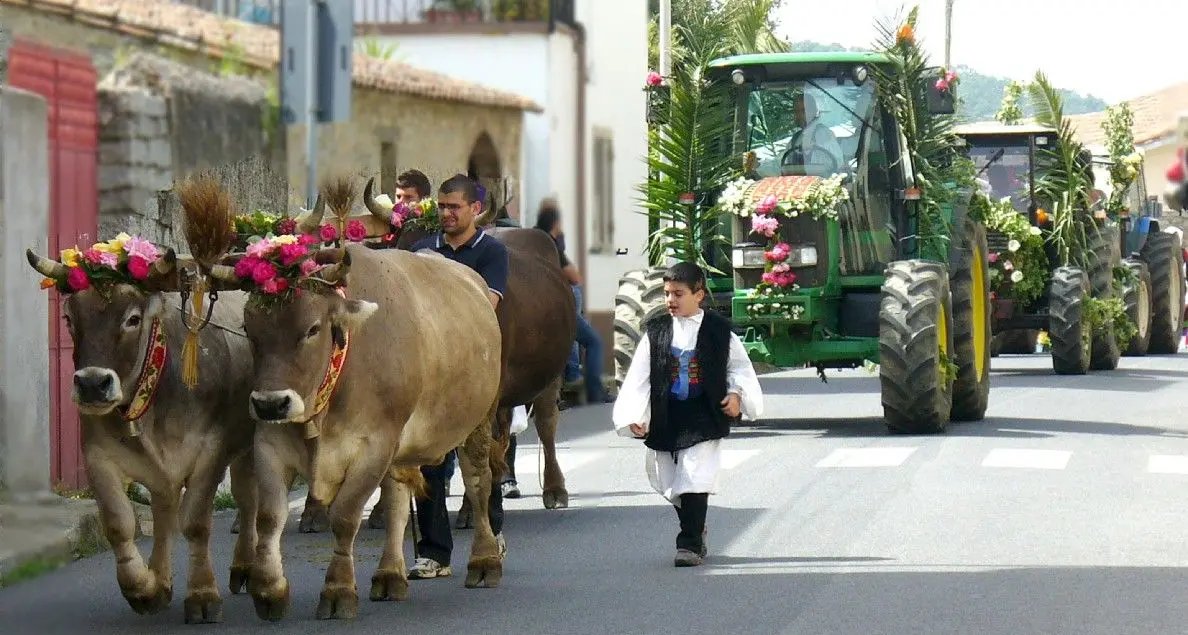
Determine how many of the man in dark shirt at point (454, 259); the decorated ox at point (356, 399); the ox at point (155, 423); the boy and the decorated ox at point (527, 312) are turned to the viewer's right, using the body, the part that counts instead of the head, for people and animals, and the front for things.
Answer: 0

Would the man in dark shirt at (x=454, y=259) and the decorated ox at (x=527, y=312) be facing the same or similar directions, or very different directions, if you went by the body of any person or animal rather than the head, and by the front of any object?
same or similar directions

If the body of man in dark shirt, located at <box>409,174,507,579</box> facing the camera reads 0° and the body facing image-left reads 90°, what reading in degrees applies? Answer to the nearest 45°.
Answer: approximately 45°

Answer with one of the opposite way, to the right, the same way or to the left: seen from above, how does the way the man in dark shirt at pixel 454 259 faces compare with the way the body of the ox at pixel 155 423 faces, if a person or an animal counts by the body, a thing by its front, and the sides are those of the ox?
the same way

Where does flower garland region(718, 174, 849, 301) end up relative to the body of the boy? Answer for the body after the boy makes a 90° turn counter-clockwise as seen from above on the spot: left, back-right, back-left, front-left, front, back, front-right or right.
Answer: left

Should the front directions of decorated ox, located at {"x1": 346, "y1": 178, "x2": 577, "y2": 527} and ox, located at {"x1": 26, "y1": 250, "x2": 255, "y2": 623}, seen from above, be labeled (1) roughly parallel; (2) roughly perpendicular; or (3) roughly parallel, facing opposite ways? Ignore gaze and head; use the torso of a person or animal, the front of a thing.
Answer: roughly parallel

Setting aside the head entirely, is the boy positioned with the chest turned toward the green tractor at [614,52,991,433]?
no

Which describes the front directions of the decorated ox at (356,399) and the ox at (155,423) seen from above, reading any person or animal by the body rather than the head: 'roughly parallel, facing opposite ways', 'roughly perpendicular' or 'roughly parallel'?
roughly parallel

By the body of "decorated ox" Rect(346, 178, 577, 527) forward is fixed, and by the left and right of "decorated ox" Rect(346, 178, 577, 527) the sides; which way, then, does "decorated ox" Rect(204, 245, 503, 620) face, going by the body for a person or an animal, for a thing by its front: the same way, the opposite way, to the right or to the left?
the same way

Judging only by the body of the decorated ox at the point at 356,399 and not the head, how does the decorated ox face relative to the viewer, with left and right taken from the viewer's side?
facing the viewer and to the left of the viewer

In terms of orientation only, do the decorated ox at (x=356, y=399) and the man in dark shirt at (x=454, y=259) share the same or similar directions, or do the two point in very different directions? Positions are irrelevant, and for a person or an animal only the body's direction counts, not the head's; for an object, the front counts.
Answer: same or similar directions

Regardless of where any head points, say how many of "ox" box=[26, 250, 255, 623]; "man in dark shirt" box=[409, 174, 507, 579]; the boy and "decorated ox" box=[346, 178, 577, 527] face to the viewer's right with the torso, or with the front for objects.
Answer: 0

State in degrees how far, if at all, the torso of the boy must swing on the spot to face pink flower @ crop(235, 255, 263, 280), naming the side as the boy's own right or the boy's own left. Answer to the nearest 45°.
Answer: approximately 45° to the boy's own right

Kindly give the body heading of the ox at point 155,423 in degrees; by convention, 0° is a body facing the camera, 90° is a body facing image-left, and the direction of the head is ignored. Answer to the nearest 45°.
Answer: approximately 45°

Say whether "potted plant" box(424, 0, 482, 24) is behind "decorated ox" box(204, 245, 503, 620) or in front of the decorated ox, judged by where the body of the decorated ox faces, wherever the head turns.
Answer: behind

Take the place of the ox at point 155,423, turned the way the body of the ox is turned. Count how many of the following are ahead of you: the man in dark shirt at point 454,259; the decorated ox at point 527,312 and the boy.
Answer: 0

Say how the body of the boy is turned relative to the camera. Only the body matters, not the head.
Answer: toward the camera

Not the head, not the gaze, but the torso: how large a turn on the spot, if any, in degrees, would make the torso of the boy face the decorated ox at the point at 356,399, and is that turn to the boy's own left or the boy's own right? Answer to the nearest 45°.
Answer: approximately 45° to the boy's own right
